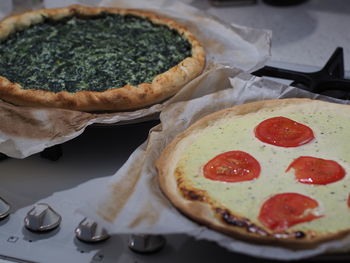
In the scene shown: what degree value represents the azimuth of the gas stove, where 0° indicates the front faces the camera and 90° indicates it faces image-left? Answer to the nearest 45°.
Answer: approximately 45°
